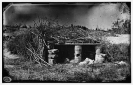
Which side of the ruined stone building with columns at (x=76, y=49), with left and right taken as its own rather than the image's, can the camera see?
front
